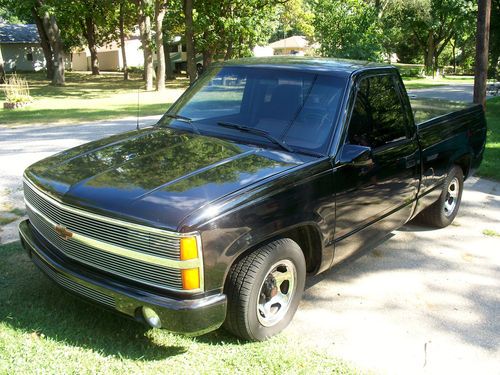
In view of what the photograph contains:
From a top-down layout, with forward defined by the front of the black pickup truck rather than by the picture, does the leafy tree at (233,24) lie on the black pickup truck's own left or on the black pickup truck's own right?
on the black pickup truck's own right

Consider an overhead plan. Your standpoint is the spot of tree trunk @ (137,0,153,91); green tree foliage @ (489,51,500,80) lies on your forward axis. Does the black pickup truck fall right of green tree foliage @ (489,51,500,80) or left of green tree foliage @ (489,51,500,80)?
right

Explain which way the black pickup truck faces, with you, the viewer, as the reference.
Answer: facing the viewer and to the left of the viewer

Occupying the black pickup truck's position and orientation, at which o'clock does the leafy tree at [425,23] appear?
The leafy tree is roughly at 5 o'clock from the black pickup truck.

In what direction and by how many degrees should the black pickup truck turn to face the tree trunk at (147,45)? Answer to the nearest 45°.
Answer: approximately 135° to its right

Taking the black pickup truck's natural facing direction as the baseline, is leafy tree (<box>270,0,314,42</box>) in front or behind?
behind

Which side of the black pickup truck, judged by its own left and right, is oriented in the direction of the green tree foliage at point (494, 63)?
back
